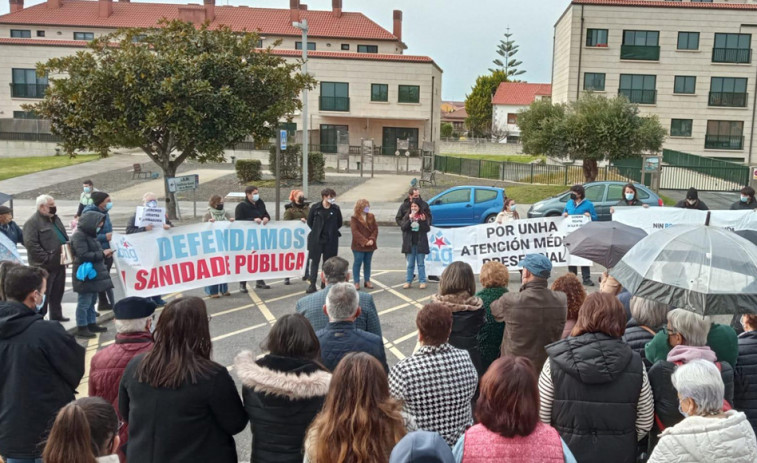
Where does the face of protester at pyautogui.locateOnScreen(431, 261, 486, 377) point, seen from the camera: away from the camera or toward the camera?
away from the camera

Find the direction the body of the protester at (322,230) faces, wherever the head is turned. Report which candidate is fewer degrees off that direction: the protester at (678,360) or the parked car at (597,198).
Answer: the protester

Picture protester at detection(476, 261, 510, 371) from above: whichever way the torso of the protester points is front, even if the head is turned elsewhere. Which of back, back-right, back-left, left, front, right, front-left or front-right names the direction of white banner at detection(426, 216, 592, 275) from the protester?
front

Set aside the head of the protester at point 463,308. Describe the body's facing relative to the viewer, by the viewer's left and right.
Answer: facing away from the viewer

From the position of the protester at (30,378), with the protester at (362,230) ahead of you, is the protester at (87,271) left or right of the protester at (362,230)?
left

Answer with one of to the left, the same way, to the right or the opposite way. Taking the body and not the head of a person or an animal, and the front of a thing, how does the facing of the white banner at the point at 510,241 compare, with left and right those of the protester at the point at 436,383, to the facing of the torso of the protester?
the opposite way

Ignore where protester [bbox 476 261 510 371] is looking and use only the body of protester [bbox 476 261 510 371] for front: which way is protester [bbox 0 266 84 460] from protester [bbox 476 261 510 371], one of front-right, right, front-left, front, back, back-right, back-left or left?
back-left

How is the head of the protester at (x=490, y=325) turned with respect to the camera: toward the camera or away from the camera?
away from the camera

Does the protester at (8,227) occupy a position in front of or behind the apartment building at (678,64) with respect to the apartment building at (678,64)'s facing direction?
in front

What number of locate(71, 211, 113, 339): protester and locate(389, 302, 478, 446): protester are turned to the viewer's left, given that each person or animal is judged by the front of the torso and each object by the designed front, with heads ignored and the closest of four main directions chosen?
0

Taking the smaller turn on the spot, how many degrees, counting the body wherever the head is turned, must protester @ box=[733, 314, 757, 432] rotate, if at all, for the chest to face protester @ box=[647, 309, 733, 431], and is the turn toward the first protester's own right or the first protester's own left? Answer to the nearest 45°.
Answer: approximately 90° to the first protester's own left

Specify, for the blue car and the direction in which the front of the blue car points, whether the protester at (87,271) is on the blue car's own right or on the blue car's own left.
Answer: on the blue car's own left

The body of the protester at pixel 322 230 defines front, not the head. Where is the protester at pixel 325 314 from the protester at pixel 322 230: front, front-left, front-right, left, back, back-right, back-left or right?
front

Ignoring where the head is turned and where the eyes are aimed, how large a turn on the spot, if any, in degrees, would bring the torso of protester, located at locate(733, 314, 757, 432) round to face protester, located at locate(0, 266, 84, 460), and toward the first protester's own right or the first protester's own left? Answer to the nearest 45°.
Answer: approximately 90° to the first protester's own left

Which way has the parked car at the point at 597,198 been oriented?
to the viewer's left

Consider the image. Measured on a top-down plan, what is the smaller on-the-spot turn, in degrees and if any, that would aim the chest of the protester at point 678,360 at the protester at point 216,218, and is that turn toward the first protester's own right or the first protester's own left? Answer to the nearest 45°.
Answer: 0° — they already face them

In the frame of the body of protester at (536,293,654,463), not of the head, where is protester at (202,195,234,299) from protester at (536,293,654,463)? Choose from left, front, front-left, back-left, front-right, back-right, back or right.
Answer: front-left

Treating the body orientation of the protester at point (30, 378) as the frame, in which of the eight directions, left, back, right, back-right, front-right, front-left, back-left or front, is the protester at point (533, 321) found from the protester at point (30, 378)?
front-right
